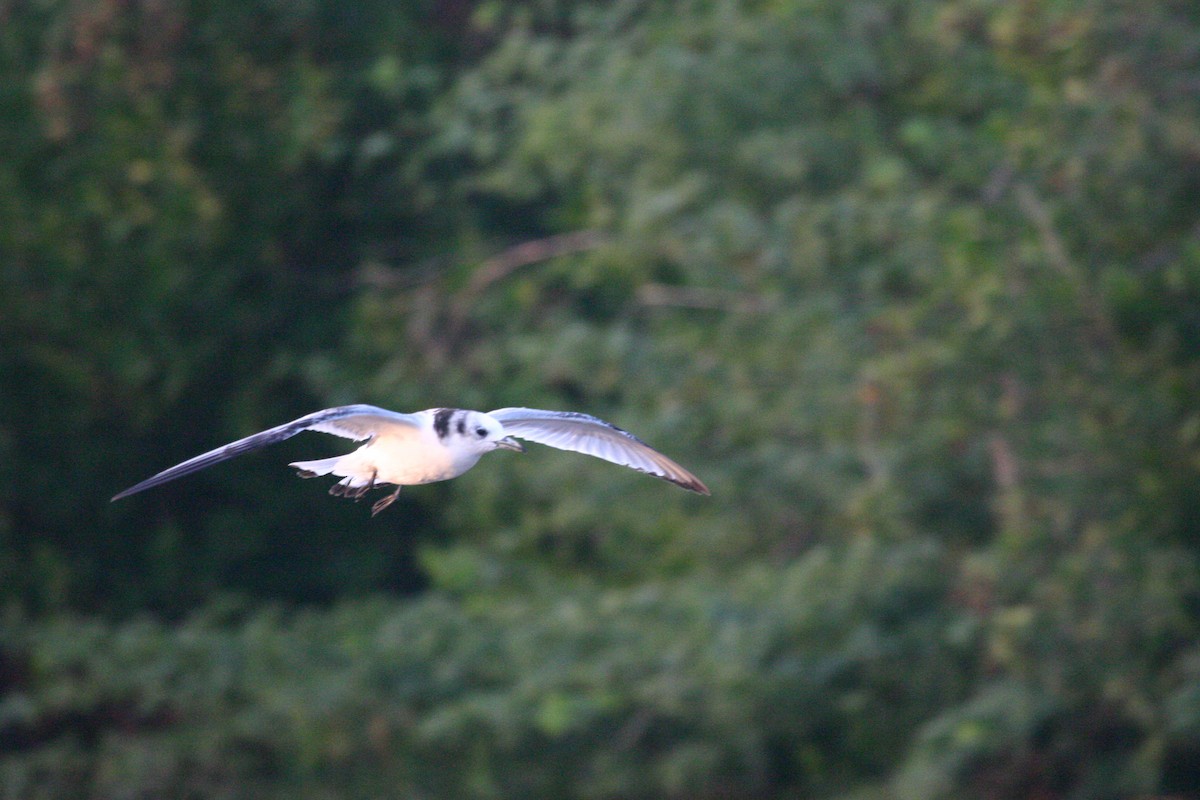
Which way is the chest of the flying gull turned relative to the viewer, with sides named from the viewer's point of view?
facing the viewer and to the right of the viewer
